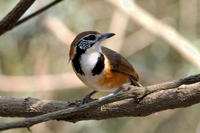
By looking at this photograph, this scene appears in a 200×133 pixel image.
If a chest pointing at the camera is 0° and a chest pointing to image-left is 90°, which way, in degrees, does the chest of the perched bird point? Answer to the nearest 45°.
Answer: approximately 45°

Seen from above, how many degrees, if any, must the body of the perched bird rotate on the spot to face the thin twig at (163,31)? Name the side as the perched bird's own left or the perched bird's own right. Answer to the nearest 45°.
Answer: approximately 180°
